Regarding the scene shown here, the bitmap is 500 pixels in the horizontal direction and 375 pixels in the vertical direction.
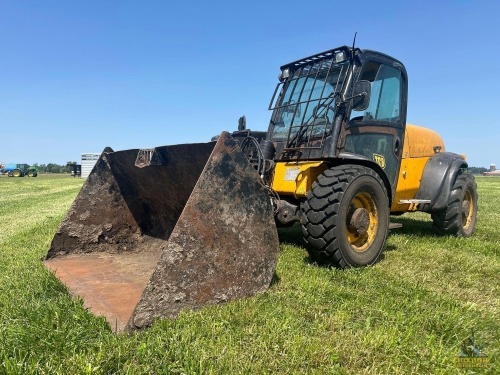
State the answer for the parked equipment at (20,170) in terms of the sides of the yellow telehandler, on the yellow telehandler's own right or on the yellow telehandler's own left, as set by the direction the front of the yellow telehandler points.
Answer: on the yellow telehandler's own right
